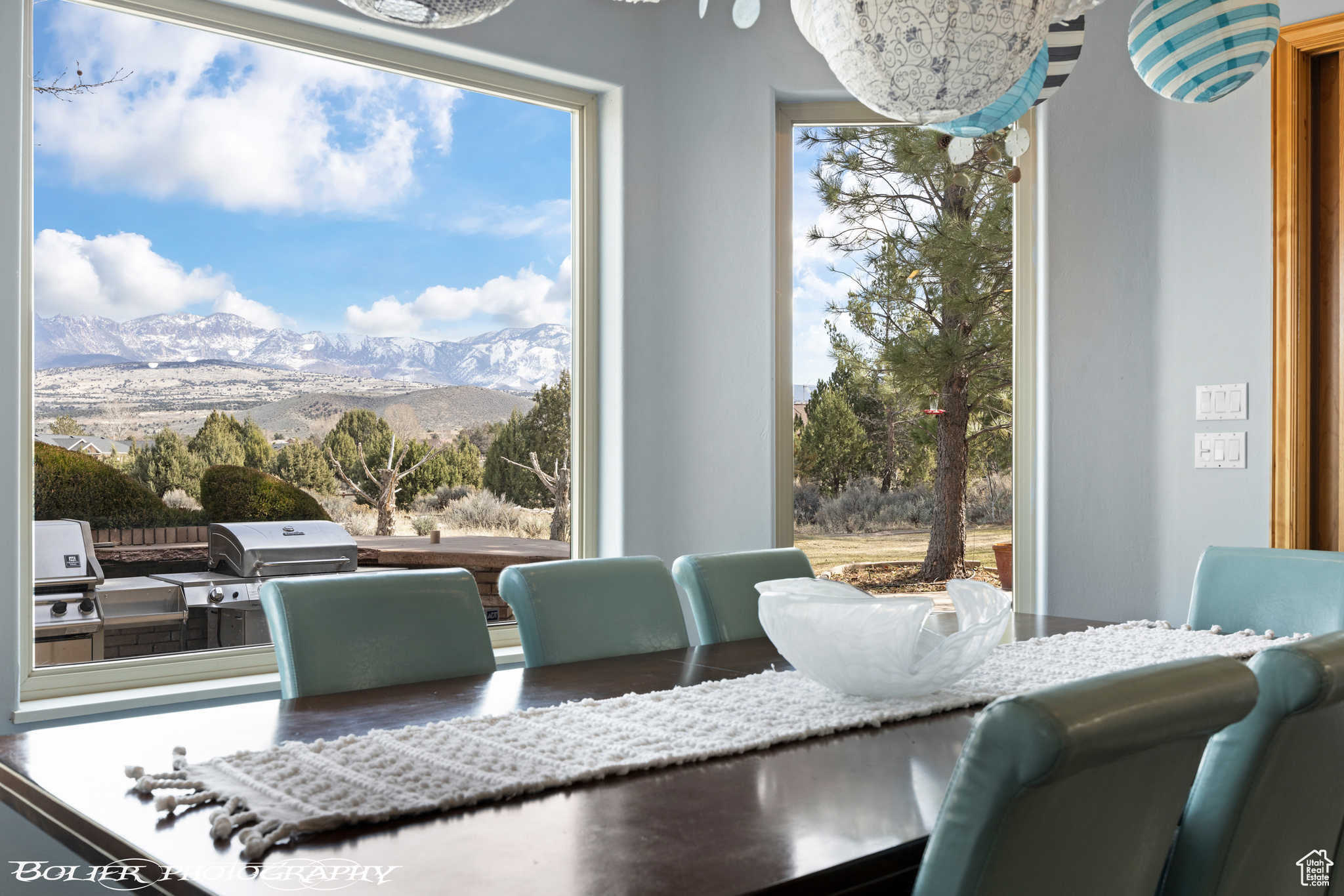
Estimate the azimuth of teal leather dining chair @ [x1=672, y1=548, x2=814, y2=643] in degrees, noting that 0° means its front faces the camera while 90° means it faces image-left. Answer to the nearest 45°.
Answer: approximately 315°

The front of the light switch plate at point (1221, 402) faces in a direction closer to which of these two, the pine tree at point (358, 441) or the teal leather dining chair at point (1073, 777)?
the teal leather dining chair

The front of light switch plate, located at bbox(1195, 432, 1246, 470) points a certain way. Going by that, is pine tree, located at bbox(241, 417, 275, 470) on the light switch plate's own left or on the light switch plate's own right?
on the light switch plate's own right

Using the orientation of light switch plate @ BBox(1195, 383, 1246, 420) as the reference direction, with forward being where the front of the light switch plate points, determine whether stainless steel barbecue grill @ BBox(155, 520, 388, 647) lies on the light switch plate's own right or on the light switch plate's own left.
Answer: on the light switch plate's own right

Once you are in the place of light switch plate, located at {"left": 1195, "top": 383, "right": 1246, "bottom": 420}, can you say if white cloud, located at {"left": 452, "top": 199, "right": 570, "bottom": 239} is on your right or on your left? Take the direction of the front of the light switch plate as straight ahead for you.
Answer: on your right

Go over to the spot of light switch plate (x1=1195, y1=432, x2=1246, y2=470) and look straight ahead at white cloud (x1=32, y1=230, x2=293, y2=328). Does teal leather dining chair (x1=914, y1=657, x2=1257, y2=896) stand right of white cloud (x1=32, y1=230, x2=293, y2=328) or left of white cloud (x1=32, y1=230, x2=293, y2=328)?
left

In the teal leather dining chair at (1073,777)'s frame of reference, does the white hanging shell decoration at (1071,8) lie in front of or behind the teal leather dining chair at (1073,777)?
in front

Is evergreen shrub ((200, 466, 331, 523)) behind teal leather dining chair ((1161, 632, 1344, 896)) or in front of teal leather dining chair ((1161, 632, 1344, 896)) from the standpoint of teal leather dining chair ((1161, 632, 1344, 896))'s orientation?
in front

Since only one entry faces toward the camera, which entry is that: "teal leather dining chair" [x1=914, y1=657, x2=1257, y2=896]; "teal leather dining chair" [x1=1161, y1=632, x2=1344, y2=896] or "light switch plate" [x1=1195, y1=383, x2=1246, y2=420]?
the light switch plate

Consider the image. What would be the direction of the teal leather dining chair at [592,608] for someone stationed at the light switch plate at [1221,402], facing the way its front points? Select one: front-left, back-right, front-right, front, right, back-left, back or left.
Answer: front-right

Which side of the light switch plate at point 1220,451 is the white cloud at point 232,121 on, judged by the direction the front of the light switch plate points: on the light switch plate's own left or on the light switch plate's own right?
on the light switch plate's own right

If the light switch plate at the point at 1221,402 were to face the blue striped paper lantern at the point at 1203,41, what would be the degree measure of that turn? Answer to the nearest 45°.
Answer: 0° — it already faces it
